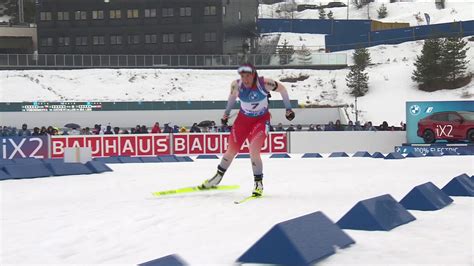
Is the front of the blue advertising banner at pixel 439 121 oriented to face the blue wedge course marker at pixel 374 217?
yes

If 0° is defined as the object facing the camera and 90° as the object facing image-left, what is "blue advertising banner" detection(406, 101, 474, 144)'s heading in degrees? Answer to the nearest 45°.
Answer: approximately 0°

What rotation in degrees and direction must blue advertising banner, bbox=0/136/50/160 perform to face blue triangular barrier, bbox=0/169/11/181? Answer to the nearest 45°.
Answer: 0° — it already faces it

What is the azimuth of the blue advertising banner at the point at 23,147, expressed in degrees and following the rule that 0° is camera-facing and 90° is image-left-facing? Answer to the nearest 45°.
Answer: approximately 0°

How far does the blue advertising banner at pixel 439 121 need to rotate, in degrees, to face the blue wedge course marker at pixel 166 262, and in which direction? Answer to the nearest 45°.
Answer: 0° — it already faces it

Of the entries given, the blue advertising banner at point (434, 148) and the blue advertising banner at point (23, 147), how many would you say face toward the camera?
2
